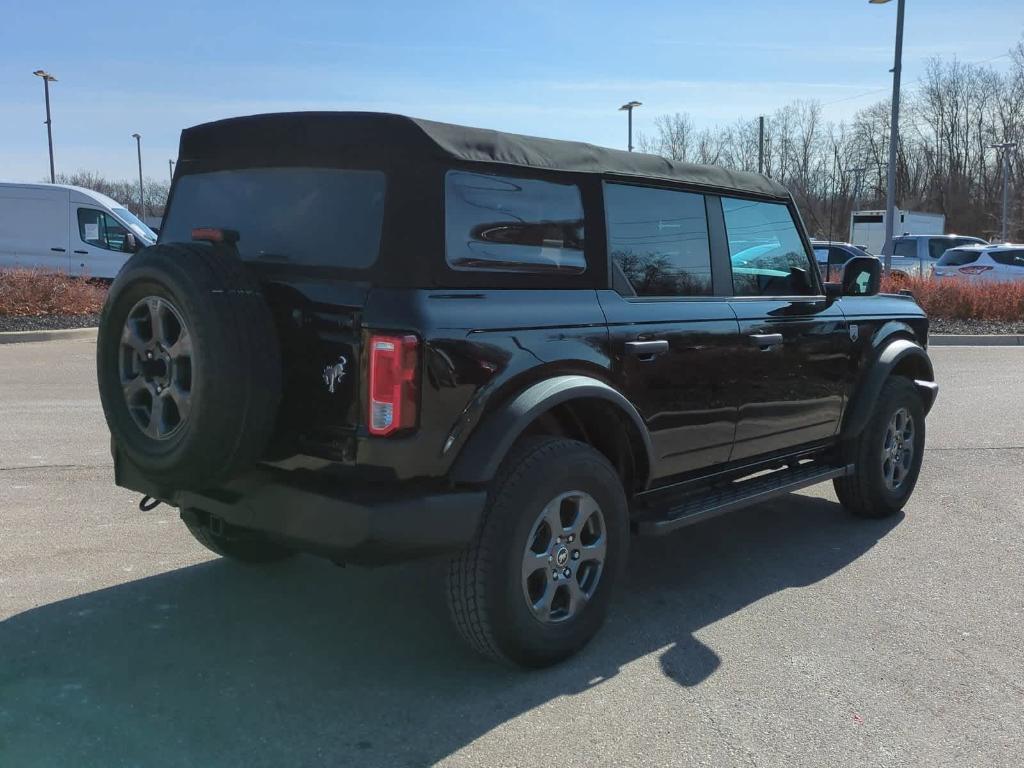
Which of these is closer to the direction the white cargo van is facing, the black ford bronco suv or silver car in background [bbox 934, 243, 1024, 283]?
the silver car in background

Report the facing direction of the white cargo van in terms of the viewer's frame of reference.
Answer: facing to the right of the viewer

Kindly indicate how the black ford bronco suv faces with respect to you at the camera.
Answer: facing away from the viewer and to the right of the viewer

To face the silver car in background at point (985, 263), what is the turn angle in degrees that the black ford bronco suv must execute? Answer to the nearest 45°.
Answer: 0° — it already faces it

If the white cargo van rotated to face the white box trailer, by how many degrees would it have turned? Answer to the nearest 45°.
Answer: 0° — it already faces it

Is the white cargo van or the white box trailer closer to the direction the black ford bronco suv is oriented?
the white box trailer

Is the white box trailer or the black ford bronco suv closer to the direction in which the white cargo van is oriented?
the white box trailer

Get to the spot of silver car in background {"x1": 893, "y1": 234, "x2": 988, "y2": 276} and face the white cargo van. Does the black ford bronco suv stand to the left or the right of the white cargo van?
left

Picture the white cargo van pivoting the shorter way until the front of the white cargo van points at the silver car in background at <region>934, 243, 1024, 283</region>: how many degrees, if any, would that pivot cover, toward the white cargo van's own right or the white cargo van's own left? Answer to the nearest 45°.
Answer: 0° — it already faces it

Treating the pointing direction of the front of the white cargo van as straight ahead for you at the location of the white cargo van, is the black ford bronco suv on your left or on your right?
on your right

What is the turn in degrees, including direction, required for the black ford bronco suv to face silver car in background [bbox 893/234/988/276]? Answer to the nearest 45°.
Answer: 0° — it already faces it

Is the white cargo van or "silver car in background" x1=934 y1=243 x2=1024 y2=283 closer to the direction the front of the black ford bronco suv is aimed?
the silver car in background

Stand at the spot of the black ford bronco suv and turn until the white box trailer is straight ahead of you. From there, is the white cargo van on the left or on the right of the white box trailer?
left

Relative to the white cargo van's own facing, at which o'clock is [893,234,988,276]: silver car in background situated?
The silver car in background is roughly at 12 o'clock from the white cargo van.
